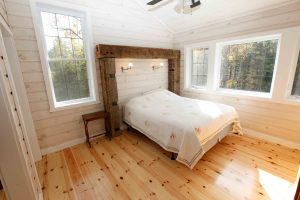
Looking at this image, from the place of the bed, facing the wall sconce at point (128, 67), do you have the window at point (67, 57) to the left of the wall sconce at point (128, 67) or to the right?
left

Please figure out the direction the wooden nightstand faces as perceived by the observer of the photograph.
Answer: facing the viewer and to the right of the viewer

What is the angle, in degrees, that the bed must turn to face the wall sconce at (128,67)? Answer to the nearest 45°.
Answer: approximately 180°

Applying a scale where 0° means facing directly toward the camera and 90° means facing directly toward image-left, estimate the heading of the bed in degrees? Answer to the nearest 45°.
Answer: approximately 315°
